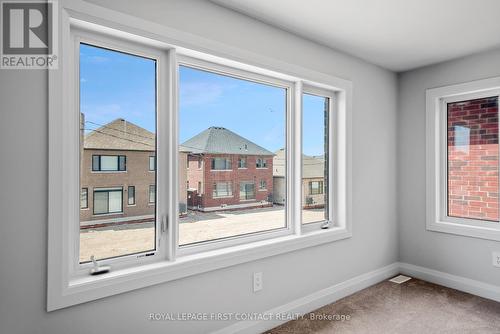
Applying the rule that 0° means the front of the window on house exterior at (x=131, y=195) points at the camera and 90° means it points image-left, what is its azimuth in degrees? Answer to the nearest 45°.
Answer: approximately 0°

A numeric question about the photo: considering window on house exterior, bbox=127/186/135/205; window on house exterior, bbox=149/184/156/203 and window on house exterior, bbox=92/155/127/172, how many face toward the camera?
3

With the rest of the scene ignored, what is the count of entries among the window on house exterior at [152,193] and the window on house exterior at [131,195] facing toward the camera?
2

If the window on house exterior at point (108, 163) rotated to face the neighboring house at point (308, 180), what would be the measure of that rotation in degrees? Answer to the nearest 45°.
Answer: approximately 90° to its left

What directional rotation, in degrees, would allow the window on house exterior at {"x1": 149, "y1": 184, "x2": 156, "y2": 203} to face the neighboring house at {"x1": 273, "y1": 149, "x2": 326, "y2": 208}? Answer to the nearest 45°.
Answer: approximately 90° to its left
